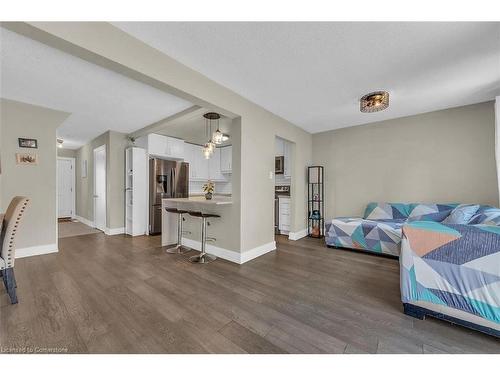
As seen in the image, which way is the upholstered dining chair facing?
to the viewer's left

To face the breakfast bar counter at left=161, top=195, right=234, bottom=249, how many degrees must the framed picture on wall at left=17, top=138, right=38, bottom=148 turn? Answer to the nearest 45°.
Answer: approximately 45° to its left

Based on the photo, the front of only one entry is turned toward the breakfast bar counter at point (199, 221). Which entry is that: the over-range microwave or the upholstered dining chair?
the over-range microwave

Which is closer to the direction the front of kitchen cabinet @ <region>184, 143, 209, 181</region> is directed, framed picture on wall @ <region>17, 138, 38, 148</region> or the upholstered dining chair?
the upholstered dining chair

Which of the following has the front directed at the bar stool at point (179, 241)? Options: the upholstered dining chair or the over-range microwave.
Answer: the over-range microwave

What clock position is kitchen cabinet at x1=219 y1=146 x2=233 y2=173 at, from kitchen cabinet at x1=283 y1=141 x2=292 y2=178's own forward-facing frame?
kitchen cabinet at x1=219 y1=146 x2=233 y2=173 is roughly at 2 o'clock from kitchen cabinet at x1=283 y1=141 x2=292 y2=178.

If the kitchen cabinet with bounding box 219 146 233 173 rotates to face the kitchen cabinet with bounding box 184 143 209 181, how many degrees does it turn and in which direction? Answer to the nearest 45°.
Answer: approximately 45° to its right

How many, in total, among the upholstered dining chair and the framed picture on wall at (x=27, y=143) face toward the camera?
1

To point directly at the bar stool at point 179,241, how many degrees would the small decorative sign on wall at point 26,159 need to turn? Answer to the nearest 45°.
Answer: approximately 45° to its left

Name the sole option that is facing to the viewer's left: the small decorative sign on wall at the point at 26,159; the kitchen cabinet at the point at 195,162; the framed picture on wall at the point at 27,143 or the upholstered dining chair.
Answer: the upholstered dining chair

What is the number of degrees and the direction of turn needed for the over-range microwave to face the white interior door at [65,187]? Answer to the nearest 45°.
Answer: approximately 45° to its right

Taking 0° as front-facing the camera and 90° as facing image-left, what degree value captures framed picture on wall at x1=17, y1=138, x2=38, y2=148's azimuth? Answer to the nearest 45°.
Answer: approximately 0°
